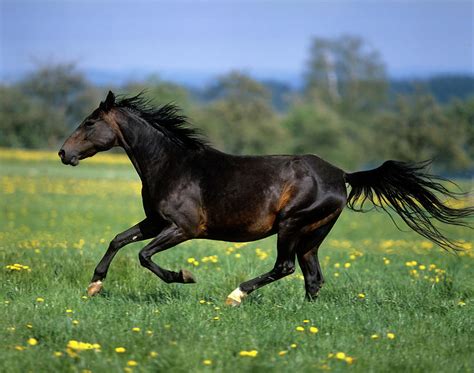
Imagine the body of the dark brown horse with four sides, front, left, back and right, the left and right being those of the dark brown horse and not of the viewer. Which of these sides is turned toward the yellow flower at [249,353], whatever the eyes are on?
left

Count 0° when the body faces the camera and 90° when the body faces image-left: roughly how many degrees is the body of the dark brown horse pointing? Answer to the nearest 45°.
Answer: approximately 90°
